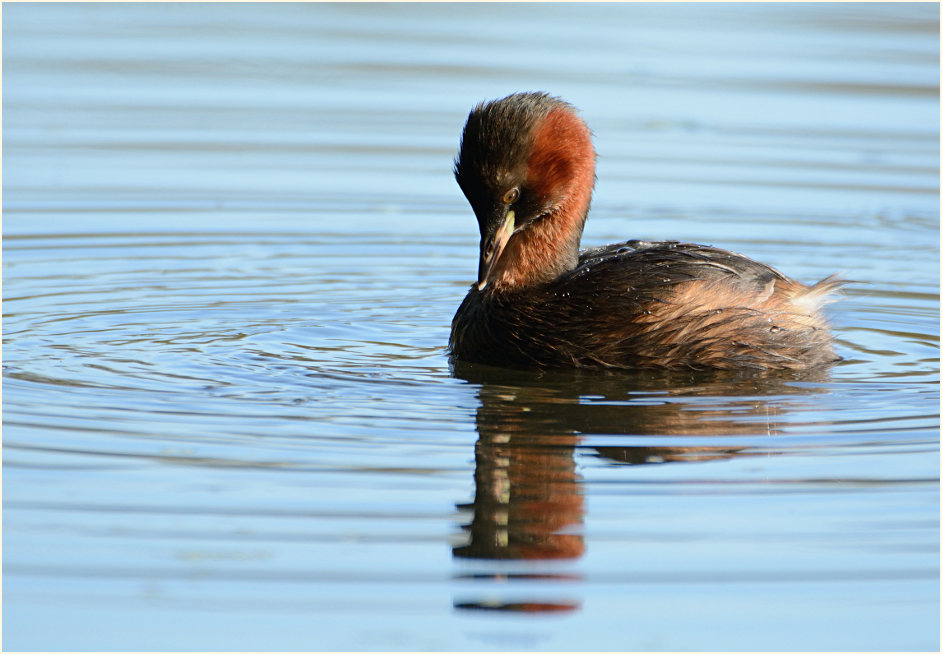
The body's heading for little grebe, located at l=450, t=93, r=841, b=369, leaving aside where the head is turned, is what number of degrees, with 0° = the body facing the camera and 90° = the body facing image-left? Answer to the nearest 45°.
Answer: approximately 90°
